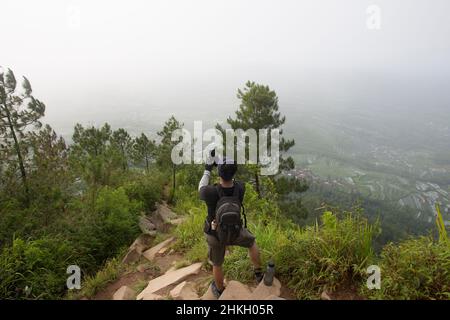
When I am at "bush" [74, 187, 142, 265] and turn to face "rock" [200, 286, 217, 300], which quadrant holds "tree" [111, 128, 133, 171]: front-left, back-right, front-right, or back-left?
back-left

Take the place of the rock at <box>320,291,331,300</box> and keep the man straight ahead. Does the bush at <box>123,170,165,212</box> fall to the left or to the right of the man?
right

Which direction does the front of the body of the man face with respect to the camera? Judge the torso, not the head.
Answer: away from the camera

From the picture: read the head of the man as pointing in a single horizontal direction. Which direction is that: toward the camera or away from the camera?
away from the camera

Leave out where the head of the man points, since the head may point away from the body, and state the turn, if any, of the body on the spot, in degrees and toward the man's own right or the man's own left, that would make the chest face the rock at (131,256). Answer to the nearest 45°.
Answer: approximately 45° to the man's own left

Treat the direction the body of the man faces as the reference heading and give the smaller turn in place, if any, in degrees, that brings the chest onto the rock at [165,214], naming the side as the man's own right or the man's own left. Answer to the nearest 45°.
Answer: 0° — they already face it
